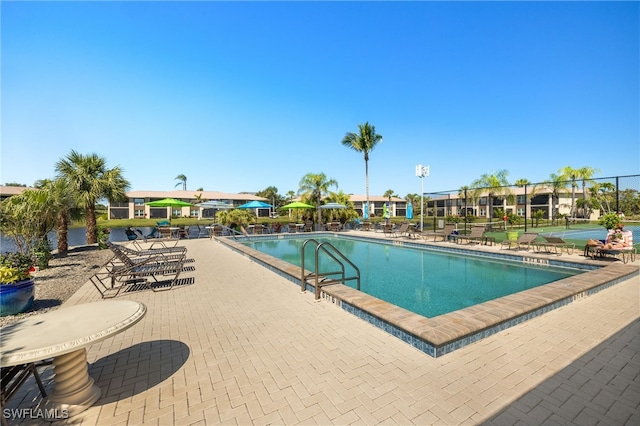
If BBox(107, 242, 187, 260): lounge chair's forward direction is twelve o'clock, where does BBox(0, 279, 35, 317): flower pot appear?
The flower pot is roughly at 4 o'clock from the lounge chair.

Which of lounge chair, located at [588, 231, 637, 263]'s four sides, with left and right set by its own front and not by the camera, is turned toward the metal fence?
right

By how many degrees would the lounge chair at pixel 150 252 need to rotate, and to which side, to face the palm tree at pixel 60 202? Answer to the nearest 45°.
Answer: approximately 135° to its left

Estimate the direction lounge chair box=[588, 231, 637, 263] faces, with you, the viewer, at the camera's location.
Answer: facing to the left of the viewer

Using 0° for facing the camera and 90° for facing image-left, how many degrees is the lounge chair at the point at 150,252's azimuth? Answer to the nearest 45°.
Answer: approximately 270°

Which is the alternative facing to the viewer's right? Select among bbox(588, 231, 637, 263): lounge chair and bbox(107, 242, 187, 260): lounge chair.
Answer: bbox(107, 242, 187, 260): lounge chair

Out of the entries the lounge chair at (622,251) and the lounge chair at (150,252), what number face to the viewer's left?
1

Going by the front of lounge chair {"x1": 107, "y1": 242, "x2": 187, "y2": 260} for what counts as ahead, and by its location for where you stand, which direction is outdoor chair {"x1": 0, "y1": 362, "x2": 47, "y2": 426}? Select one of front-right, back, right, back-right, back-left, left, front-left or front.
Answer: right

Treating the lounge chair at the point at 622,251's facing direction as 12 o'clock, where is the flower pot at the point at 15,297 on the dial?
The flower pot is roughly at 10 o'clock from the lounge chair.
